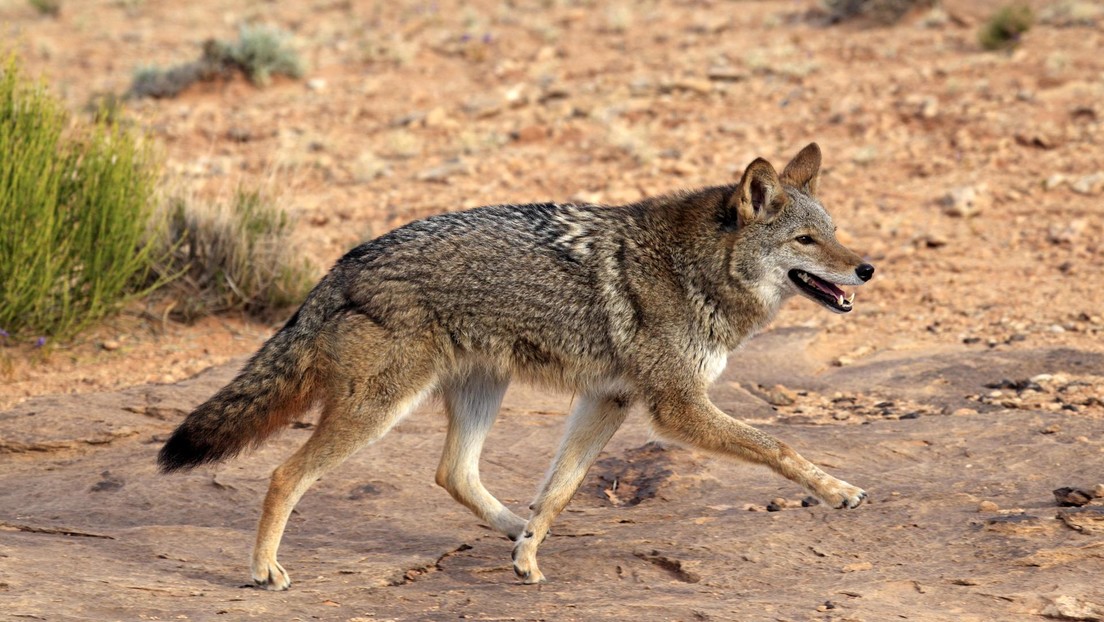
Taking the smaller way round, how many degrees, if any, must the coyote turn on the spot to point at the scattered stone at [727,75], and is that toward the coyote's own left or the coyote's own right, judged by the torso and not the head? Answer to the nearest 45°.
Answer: approximately 90° to the coyote's own left

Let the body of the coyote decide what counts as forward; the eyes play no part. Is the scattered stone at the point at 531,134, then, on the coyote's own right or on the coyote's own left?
on the coyote's own left

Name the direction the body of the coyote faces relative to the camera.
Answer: to the viewer's right

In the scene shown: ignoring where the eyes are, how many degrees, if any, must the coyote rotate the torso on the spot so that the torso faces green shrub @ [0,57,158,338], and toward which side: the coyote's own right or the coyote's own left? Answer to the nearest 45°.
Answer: approximately 135° to the coyote's own left

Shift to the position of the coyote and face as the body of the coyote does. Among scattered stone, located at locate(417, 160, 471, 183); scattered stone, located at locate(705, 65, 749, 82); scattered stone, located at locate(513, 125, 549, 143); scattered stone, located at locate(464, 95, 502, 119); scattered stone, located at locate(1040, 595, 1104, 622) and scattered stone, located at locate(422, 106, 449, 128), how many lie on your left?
5

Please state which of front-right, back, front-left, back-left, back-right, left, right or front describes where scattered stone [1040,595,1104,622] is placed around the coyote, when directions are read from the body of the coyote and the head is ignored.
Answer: front-right

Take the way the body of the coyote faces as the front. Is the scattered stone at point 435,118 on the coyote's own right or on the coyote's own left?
on the coyote's own left

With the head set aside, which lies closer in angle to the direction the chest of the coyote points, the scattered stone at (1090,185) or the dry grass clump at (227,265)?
the scattered stone

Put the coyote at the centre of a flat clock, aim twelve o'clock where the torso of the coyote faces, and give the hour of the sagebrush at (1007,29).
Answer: The sagebrush is roughly at 10 o'clock from the coyote.

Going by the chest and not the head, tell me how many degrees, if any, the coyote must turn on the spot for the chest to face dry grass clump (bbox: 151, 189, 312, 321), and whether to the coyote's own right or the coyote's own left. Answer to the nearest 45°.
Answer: approximately 135° to the coyote's own left

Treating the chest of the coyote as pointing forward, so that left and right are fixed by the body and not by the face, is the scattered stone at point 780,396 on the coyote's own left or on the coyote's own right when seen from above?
on the coyote's own left

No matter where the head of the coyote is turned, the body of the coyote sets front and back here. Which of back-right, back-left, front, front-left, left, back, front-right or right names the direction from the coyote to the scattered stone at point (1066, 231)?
front-left

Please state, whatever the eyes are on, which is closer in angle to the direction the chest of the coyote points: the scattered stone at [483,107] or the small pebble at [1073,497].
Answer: the small pebble

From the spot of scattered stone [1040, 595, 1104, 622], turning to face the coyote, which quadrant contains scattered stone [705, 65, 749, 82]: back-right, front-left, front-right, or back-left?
front-right
